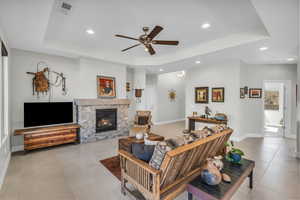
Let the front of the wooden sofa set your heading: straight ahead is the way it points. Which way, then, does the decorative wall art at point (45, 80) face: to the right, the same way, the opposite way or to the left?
the opposite way

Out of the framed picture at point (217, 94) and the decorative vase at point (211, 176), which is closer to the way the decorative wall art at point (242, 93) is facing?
the decorative vase

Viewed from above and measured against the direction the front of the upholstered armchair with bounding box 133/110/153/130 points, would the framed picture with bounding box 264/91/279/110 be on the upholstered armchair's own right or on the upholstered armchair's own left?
on the upholstered armchair's own left

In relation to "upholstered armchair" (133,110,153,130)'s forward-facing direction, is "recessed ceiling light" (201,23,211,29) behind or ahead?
ahead

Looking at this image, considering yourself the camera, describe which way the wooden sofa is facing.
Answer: facing away from the viewer and to the left of the viewer

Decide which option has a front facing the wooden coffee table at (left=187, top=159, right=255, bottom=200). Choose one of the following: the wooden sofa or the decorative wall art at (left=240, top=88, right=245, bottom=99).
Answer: the decorative wall art

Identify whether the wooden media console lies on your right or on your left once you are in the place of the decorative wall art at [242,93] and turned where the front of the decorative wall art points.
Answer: on your right

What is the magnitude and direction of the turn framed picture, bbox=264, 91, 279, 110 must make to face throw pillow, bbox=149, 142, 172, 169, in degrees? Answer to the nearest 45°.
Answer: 0° — it already faces it

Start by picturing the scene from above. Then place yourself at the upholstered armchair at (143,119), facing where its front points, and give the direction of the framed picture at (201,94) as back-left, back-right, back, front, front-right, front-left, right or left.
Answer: left

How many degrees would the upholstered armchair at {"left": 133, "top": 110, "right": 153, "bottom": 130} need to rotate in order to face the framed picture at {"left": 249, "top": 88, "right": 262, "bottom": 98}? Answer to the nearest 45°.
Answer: approximately 90° to its left
